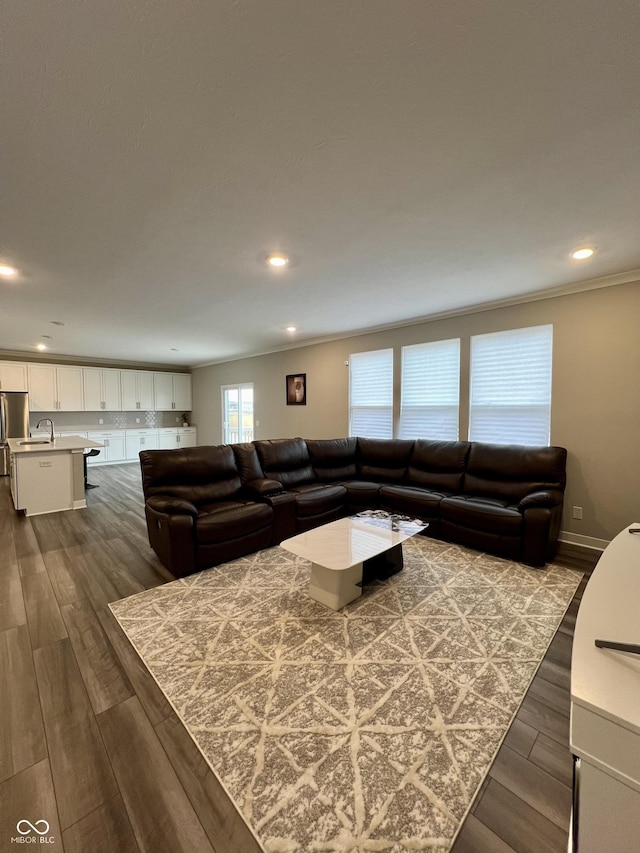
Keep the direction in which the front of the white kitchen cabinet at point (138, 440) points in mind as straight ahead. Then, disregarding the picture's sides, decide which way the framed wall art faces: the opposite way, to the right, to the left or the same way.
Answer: to the right

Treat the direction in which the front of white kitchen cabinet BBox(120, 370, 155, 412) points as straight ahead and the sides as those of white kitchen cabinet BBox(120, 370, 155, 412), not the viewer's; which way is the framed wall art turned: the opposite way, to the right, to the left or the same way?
to the right

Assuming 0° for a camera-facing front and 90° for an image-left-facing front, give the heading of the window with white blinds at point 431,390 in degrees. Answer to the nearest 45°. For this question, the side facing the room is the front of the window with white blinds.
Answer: approximately 45°

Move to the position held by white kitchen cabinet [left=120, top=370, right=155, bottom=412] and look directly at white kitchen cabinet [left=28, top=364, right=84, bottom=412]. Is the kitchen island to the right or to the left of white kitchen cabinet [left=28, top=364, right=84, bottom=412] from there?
left

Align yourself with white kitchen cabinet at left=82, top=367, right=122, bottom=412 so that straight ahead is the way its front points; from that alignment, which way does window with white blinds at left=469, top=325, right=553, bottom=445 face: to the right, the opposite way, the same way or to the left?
to the right

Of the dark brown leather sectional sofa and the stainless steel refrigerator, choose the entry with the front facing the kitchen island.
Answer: the stainless steel refrigerator

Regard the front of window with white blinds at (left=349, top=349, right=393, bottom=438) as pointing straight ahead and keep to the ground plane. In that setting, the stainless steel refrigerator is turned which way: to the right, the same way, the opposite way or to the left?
to the left

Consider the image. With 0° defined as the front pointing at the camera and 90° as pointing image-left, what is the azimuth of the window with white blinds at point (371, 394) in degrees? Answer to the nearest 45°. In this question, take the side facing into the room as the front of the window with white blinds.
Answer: approximately 45°

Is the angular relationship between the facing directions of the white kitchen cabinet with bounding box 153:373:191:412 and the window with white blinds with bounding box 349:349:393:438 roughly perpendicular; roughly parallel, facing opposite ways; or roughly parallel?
roughly perpendicular

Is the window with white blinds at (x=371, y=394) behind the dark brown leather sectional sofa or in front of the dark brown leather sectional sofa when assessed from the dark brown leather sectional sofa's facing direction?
behind
